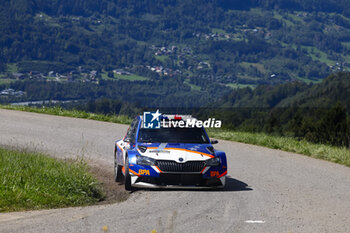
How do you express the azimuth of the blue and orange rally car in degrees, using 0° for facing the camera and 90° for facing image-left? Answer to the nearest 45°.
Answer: approximately 0°
